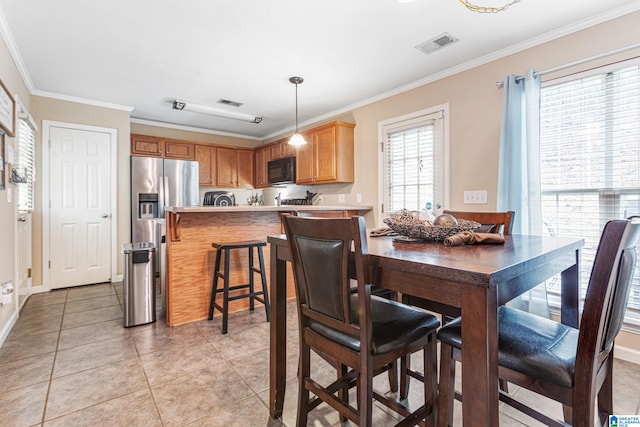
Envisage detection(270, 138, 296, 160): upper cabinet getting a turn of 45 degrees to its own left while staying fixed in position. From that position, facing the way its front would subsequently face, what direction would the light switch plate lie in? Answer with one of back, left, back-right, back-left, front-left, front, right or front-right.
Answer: front-left

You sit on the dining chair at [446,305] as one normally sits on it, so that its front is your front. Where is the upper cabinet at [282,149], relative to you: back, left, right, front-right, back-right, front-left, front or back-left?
right

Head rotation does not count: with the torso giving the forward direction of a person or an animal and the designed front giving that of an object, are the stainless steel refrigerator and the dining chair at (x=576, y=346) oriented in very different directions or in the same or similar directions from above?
very different directions

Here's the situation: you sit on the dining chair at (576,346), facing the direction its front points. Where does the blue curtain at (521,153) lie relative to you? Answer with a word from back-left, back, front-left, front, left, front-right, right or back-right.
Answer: front-right

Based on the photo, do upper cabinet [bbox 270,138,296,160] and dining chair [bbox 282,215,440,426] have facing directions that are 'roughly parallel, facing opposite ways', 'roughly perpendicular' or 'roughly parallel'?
roughly parallel, facing opposite ways

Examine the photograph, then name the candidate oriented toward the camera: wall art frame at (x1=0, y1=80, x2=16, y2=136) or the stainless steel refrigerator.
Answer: the stainless steel refrigerator

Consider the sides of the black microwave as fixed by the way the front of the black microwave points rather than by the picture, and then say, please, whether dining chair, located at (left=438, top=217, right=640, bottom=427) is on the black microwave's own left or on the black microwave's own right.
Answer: on the black microwave's own left

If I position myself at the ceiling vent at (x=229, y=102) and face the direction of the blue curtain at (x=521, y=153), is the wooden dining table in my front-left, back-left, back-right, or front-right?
front-right

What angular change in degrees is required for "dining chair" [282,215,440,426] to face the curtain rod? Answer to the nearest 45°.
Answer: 0° — it already faces it

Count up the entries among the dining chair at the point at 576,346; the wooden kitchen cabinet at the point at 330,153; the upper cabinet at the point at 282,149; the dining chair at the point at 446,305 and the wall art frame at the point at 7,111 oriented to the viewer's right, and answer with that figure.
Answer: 1

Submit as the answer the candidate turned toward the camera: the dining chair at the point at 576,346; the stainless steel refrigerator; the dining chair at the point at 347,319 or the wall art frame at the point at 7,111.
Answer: the stainless steel refrigerator

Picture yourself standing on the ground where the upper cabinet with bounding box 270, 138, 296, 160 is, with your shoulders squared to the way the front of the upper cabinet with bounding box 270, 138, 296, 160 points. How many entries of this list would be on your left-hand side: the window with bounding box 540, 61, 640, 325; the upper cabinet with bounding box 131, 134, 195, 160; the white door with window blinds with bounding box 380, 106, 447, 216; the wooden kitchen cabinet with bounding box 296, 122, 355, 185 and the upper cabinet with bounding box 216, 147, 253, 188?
3

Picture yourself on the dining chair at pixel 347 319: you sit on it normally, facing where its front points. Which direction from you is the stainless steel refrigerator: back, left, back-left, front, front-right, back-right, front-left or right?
left

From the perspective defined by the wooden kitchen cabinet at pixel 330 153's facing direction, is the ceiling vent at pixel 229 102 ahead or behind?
ahead

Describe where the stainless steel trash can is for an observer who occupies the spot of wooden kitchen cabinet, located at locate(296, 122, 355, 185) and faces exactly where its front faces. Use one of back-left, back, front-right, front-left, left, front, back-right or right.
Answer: front

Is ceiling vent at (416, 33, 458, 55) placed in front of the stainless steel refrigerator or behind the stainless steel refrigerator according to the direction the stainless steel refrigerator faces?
in front

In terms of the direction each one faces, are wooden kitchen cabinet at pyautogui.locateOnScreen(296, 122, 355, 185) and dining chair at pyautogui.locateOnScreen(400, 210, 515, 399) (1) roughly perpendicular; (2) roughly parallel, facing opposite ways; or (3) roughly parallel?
roughly parallel

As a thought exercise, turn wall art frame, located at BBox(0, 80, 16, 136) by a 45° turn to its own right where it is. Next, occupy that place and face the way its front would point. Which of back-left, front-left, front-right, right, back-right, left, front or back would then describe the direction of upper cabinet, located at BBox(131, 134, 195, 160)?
left

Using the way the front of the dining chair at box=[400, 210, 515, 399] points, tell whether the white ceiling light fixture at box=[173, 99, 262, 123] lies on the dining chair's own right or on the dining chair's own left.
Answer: on the dining chair's own right

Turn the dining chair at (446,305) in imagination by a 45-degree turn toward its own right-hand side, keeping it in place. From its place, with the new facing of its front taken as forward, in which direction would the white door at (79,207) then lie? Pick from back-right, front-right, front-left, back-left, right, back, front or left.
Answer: front
